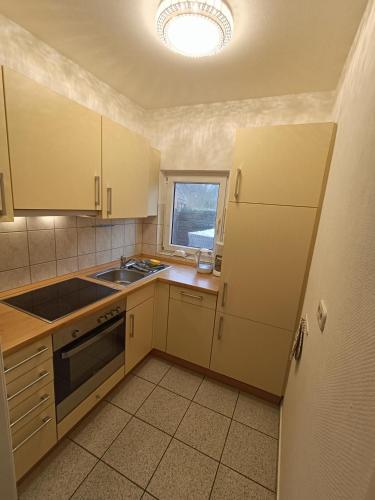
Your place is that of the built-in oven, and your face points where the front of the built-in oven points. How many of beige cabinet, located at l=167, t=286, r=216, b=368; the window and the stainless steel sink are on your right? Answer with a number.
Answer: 0

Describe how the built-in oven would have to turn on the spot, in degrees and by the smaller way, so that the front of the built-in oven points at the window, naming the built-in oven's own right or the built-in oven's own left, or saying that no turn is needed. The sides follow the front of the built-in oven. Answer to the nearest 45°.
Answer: approximately 90° to the built-in oven's own left

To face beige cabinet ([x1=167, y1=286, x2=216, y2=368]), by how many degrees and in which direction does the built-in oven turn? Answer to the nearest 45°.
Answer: approximately 45° to its left

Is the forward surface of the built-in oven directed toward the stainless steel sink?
no
